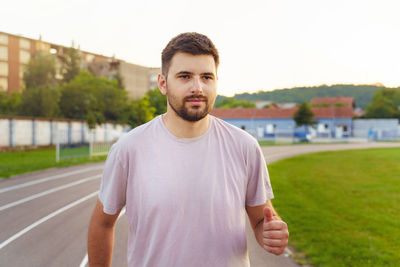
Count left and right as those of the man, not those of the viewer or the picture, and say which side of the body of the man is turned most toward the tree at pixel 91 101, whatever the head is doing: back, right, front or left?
back

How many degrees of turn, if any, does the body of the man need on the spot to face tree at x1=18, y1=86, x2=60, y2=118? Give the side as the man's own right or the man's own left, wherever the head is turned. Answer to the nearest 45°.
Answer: approximately 135° to the man's own right

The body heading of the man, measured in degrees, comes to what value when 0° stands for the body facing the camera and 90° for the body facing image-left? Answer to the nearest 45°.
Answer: approximately 0°

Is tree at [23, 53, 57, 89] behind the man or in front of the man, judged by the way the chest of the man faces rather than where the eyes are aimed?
behind

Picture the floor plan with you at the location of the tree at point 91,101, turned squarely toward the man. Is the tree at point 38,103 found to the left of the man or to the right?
right
